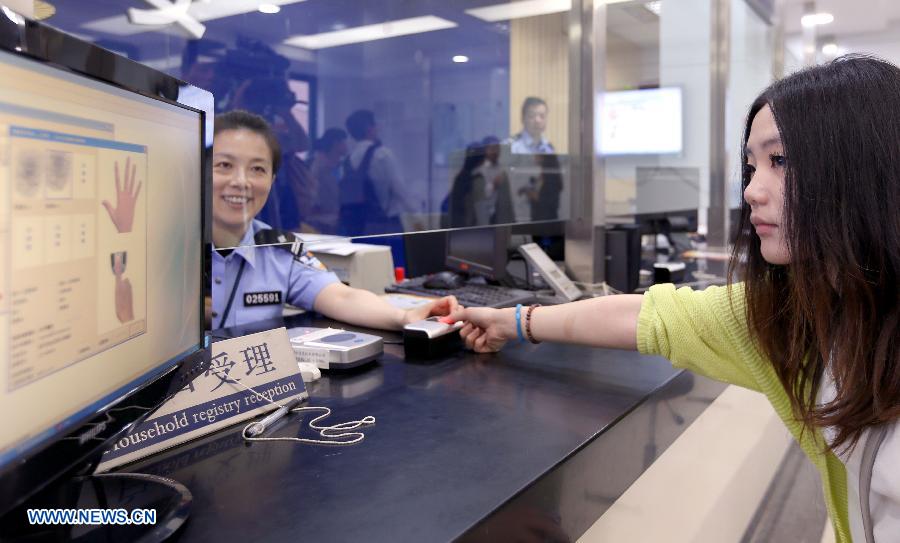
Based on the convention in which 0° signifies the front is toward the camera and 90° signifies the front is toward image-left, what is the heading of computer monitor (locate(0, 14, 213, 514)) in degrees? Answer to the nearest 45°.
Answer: approximately 315°

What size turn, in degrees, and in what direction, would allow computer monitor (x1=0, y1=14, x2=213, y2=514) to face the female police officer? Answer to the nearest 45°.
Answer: approximately 135° to its left

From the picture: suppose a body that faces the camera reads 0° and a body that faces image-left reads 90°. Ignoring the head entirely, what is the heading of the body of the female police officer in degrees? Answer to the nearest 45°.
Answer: approximately 0°

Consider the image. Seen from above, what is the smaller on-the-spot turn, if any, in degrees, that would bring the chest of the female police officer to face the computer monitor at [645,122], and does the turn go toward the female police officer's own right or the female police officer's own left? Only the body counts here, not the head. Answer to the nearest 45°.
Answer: approximately 135° to the female police officer's own left

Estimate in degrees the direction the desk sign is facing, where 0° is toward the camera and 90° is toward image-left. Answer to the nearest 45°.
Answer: approximately 315°
